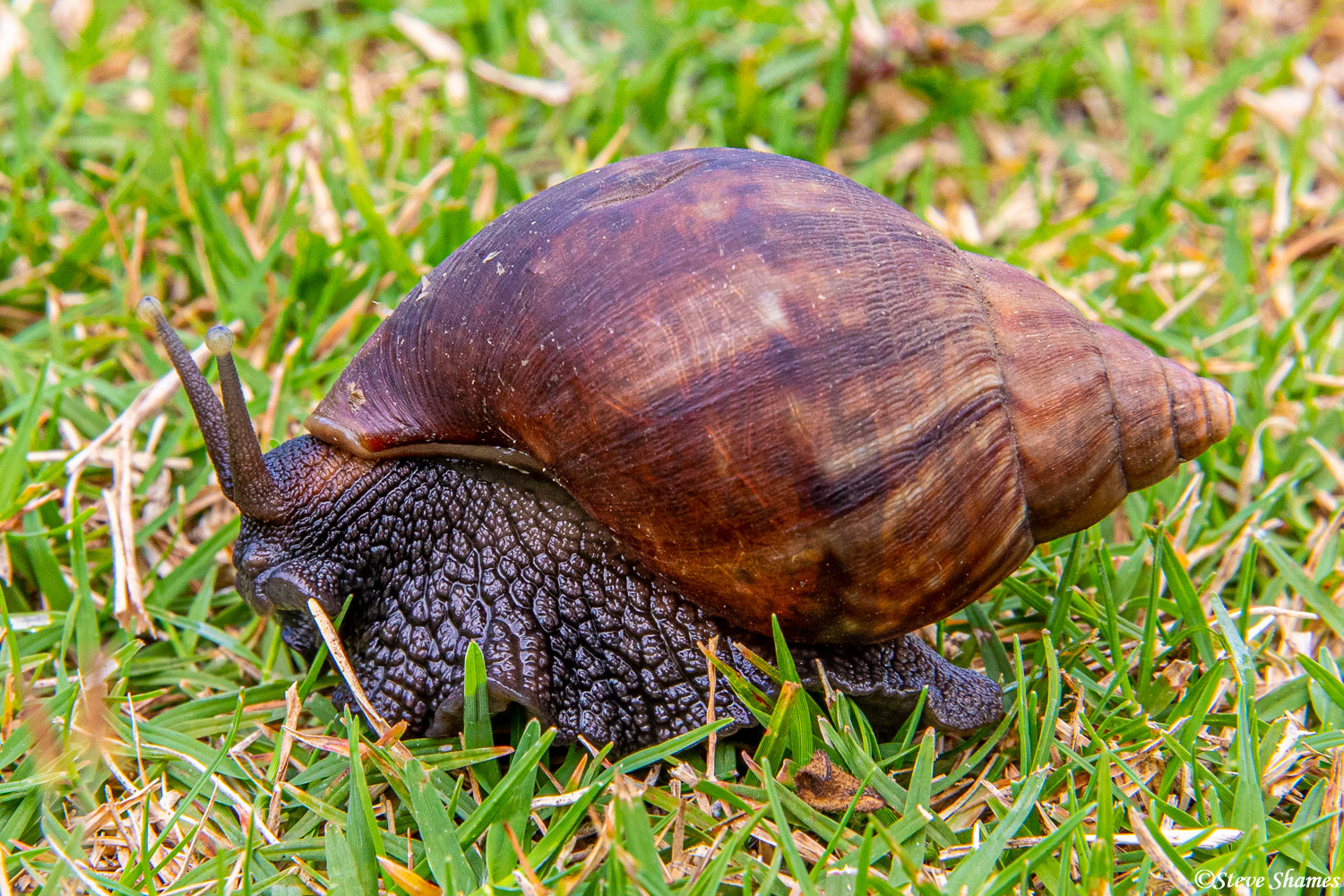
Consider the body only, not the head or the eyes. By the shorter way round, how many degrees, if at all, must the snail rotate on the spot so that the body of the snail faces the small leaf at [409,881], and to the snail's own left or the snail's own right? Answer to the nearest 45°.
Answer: approximately 45° to the snail's own left

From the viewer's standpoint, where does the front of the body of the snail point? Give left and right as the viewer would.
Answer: facing to the left of the viewer
